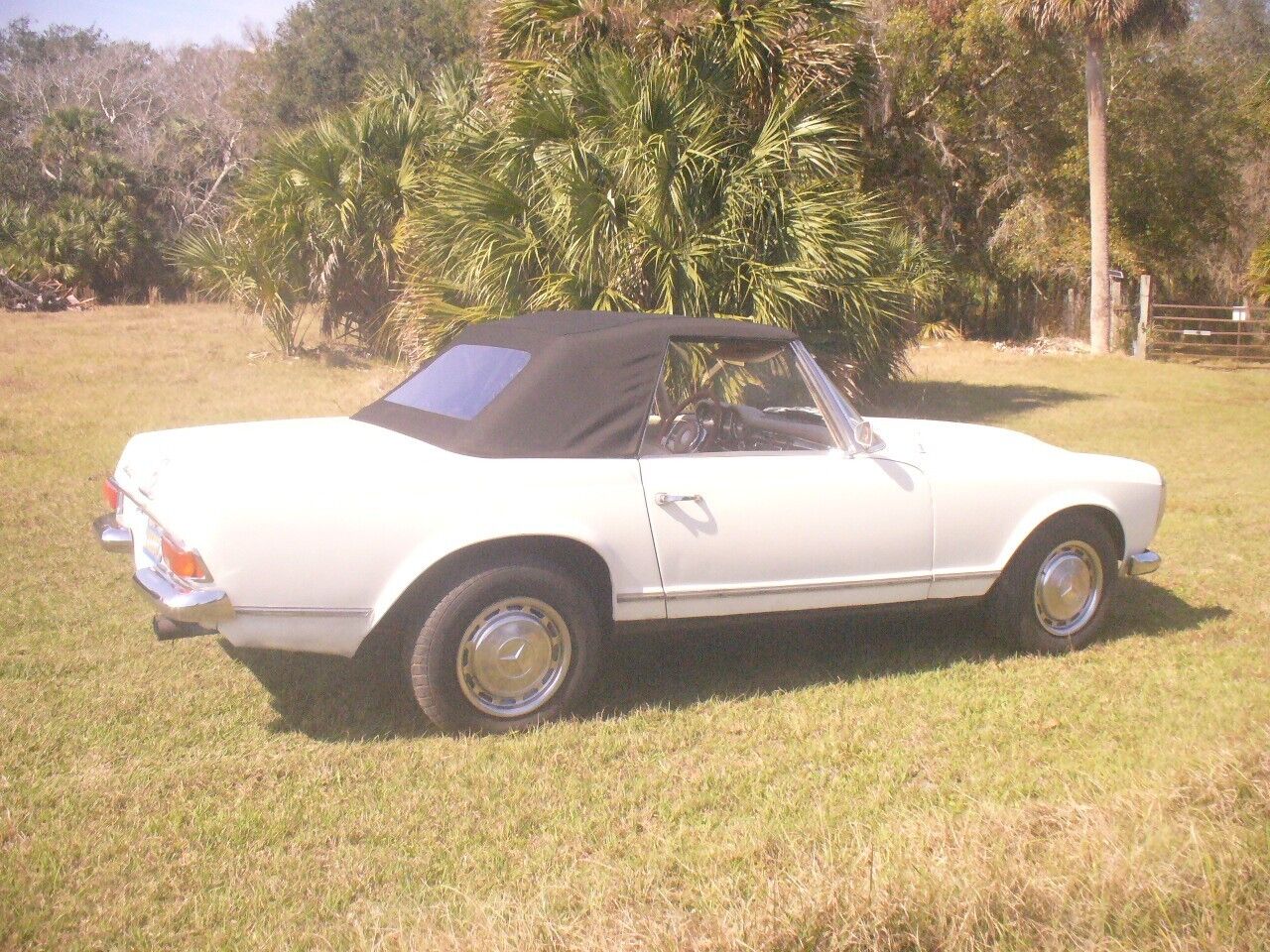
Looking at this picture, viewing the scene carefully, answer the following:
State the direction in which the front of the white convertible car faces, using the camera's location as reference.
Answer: facing away from the viewer and to the right of the viewer

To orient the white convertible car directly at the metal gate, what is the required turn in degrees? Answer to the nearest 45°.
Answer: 0° — it already faces it

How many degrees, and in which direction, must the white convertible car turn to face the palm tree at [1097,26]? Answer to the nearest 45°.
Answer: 0° — it already faces it

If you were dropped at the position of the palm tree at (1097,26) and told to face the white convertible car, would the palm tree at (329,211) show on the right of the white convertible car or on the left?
right

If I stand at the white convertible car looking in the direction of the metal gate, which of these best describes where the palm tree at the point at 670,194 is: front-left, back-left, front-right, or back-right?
front-left

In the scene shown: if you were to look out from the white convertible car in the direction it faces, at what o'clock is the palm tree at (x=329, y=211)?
The palm tree is roughly at 10 o'clock from the white convertible car.

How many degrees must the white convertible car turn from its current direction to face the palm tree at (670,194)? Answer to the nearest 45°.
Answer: approximately 45° to its left
